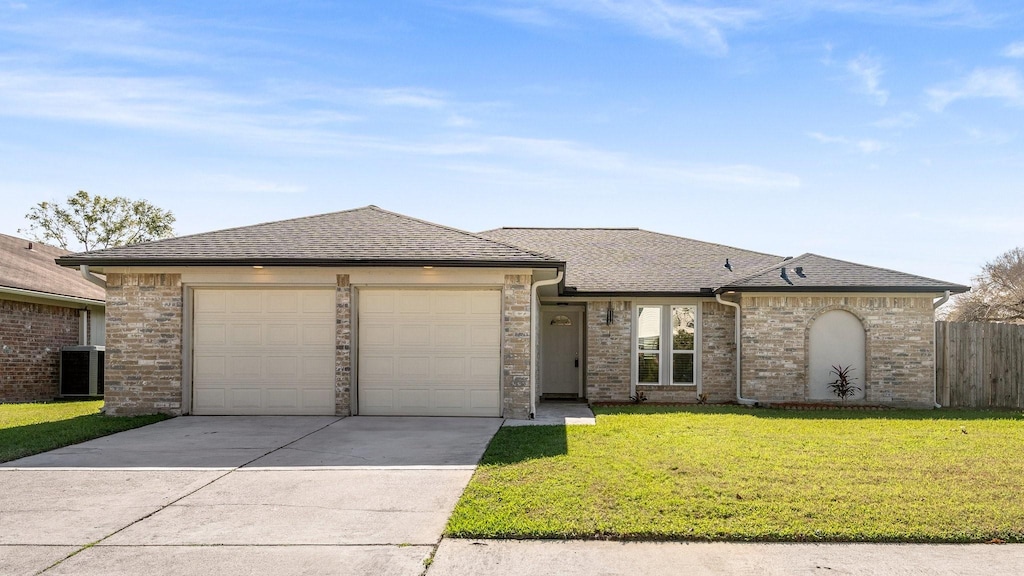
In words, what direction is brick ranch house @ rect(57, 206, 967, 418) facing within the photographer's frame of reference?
facing the viewer

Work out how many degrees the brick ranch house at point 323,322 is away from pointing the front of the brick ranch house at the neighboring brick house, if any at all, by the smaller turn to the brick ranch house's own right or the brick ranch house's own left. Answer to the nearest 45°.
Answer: approximately 135° to the brick ranch house's own right

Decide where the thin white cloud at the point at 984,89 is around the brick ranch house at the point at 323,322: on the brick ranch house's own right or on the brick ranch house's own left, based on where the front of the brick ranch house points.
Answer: on the brick ranch house's own left
